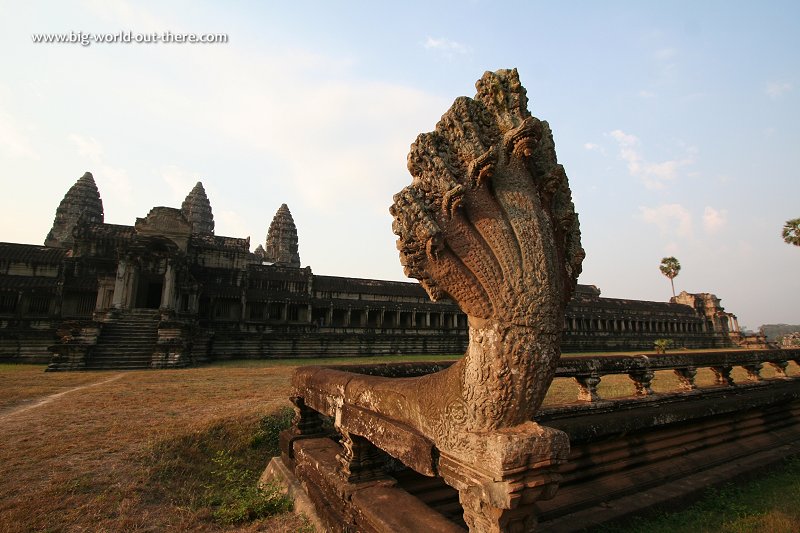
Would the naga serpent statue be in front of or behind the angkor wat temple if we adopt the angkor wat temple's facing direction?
in front

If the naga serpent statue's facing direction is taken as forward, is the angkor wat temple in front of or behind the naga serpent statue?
behind

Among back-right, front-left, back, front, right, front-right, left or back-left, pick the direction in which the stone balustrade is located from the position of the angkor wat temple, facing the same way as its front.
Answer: front

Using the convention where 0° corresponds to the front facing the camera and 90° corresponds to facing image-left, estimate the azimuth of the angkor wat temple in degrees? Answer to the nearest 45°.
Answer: approximately 315°

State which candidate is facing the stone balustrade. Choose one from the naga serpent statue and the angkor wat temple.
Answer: the angkor wat temple
